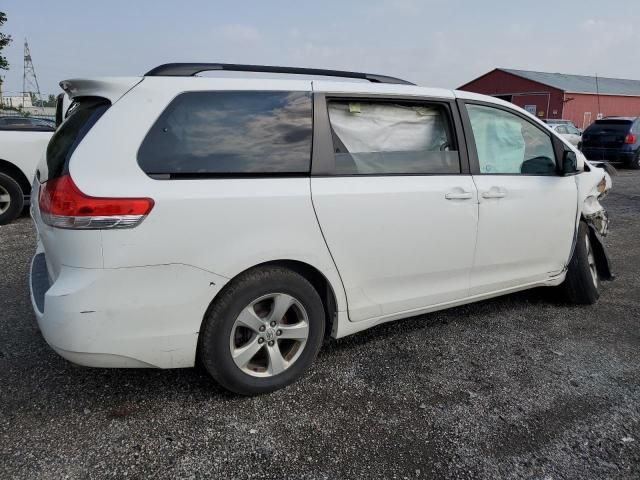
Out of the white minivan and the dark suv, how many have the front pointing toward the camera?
0

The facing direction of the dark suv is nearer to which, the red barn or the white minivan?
the red barn

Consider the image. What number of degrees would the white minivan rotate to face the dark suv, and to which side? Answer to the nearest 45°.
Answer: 0° — it already faces it

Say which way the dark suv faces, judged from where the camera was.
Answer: facing away from the viewer and to the right of the viewer

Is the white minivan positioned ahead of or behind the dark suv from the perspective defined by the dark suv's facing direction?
behind

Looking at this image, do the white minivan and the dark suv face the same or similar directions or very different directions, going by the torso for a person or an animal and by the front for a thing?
same or similar directions

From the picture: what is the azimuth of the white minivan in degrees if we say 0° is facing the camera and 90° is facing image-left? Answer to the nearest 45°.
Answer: approximately 225°

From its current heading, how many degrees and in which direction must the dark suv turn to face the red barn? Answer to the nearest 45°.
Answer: approximately 45° to its left
